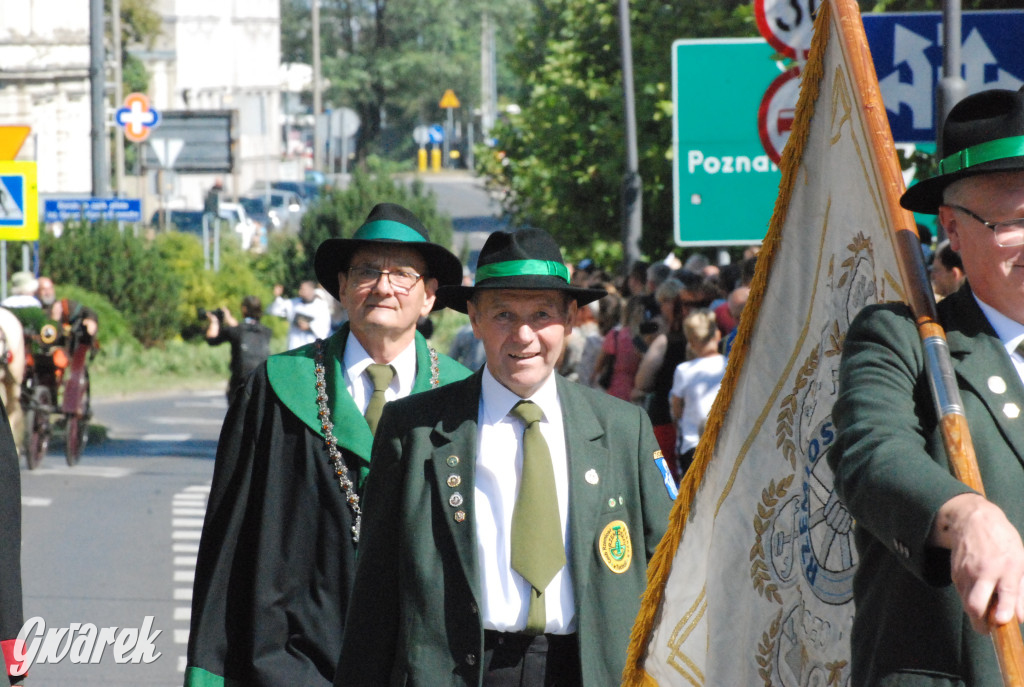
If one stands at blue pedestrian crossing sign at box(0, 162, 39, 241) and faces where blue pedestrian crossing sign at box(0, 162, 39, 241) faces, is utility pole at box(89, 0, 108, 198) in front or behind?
behind

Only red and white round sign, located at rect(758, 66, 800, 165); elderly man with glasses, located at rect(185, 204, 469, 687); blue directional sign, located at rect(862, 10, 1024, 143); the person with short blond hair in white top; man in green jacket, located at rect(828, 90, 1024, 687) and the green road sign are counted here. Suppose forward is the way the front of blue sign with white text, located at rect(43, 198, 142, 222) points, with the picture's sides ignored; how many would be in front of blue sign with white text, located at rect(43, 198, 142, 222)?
6

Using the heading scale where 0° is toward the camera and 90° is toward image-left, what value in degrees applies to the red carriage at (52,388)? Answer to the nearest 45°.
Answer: approximately 0°

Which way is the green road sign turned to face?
toward the camera

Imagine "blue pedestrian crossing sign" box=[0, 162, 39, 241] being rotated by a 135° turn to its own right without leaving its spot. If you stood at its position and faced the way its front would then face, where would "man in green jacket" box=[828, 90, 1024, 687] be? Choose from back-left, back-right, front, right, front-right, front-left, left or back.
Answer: back-left

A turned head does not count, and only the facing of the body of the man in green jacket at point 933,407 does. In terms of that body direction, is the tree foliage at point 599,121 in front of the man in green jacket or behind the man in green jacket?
behind

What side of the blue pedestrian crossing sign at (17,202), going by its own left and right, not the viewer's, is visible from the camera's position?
front

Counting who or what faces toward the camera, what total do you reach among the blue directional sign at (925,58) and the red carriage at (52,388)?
2

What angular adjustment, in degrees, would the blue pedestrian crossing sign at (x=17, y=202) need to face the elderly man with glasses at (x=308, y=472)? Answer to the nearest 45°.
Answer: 0° — it already faces them

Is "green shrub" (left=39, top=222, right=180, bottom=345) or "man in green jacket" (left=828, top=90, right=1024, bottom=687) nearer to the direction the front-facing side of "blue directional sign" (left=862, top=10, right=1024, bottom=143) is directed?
the man in green jacket

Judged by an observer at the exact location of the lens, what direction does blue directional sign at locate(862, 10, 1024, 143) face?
facing the viewer

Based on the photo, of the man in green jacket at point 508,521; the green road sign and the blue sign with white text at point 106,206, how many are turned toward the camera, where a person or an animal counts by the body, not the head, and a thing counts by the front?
3

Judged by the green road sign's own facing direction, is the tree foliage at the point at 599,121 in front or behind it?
behind

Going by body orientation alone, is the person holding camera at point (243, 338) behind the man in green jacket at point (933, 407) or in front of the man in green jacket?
behind

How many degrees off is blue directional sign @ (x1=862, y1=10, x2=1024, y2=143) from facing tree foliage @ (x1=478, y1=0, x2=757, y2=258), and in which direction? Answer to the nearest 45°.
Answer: approximately 180°

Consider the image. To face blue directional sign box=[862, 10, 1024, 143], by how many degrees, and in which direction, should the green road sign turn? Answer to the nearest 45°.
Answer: approximately 45° to its left

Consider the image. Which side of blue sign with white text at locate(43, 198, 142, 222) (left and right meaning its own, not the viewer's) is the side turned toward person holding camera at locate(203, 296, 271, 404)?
front

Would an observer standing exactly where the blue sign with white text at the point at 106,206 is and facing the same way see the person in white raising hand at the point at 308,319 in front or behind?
in front
